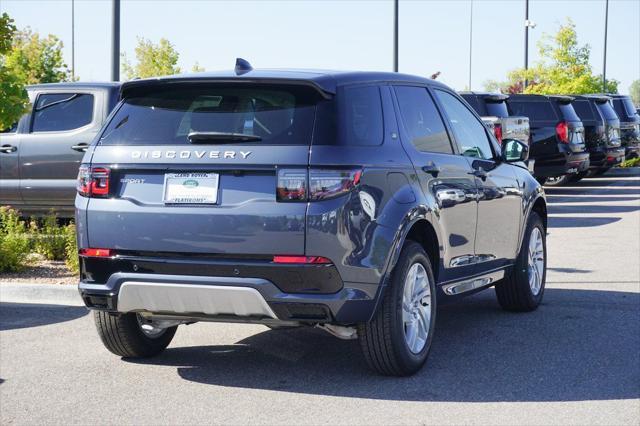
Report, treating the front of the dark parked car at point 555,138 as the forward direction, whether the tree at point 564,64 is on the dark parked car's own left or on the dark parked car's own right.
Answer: on the dark parked car's own right

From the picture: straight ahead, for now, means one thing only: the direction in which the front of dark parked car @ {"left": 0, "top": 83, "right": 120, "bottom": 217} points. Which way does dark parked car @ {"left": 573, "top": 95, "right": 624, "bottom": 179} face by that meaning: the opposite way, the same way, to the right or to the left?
to the right

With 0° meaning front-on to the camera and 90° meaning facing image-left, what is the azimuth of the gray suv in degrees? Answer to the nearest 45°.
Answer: approximately 225°

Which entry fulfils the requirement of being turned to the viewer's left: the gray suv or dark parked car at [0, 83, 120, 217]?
the dark parked car

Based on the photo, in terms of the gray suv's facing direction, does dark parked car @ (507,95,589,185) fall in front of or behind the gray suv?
in front

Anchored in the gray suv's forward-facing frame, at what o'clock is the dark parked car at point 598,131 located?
The dark parked car is roughly at 11 o'clock from the gray suv.

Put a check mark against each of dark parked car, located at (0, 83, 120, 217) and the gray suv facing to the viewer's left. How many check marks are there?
1

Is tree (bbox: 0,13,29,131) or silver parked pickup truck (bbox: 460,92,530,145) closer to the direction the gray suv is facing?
the silver parked pickup truck

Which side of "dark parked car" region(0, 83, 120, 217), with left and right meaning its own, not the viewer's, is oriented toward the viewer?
left

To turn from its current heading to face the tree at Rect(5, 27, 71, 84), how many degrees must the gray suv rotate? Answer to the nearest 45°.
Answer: approximately 45° to its left

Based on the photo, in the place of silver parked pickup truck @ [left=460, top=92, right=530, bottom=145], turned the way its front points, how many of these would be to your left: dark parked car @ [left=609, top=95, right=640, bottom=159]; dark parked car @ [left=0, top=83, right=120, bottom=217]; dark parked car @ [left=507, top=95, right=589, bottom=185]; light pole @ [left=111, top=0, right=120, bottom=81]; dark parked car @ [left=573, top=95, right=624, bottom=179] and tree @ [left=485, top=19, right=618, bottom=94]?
2

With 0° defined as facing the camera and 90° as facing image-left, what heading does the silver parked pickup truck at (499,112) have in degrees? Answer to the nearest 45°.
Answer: approximately 135°

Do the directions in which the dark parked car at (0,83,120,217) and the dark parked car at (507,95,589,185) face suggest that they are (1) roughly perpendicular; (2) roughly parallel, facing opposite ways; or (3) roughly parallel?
roughly perpendicular

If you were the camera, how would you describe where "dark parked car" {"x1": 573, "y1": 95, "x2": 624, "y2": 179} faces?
facing away from the viewer and to the left of the viewer
